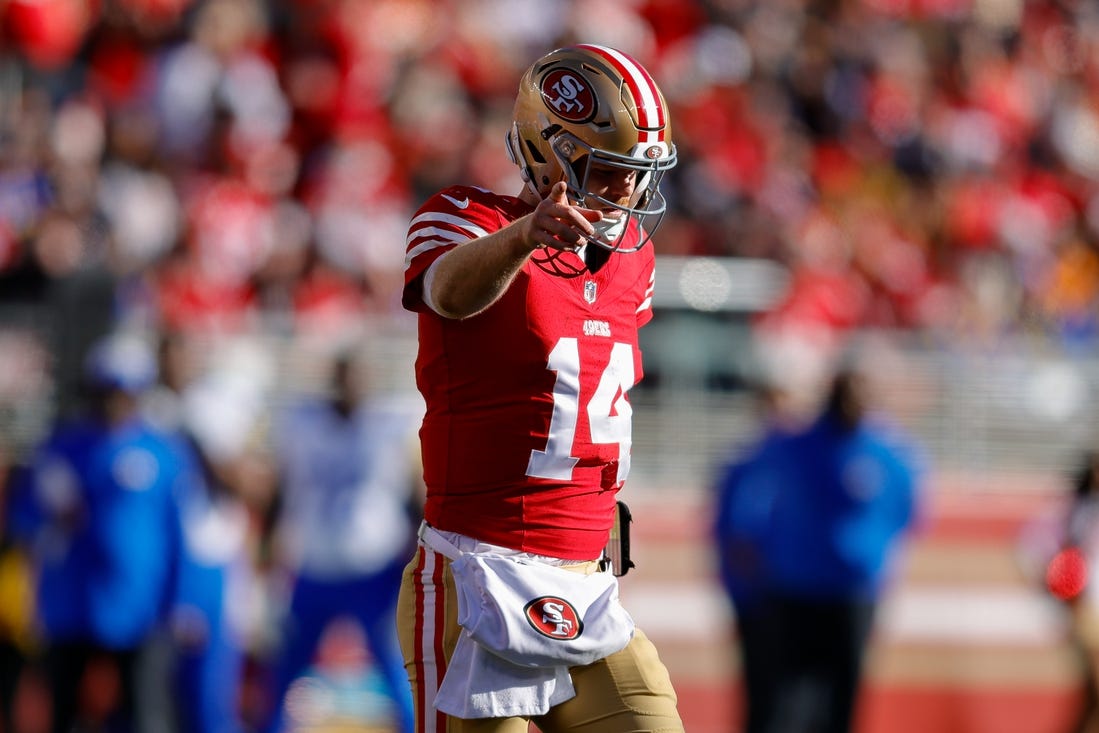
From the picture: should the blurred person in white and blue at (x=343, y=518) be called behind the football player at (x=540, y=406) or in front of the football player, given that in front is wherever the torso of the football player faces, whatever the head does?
behind

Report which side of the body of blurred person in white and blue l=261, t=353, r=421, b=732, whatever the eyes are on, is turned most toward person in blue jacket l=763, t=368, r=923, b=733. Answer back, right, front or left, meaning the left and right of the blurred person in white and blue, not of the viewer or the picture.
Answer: left

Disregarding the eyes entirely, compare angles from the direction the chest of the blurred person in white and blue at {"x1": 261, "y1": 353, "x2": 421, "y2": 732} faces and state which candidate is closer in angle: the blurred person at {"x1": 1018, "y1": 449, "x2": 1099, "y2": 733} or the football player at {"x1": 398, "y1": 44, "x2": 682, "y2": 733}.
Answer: the football player

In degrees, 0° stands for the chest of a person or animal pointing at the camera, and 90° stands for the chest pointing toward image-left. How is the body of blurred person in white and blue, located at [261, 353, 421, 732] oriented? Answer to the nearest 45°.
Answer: approximately 0°

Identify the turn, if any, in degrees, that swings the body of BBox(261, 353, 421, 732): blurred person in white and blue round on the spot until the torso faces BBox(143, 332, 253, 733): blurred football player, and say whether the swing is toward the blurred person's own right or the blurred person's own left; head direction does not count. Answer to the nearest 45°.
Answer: approximately 90° to the blurred person's own right

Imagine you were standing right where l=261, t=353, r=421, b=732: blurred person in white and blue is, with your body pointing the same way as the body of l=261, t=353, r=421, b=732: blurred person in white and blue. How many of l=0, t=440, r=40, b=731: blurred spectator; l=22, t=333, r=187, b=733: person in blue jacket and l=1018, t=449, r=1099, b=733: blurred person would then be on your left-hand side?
1

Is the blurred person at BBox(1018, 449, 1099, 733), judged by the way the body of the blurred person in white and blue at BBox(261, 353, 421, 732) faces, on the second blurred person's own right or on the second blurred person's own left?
on the second blurred person's own left

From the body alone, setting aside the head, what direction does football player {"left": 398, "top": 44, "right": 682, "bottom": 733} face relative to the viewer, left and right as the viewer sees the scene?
facing the viewer and to the right of the viewer

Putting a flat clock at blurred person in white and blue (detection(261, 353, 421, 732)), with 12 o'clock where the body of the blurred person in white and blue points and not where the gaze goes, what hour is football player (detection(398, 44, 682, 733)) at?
The football player is roughly at 12 o'clock from the blurred person in white and blue.

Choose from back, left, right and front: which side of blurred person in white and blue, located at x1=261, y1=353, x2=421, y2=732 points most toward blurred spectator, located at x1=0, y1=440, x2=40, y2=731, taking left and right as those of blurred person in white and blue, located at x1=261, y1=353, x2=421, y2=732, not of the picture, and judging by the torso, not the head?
right

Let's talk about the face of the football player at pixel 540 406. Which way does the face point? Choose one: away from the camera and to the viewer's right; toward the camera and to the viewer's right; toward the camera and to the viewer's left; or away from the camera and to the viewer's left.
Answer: toward the camera and to the viewer's right

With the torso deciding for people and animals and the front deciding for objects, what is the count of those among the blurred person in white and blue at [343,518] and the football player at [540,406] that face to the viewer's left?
0
